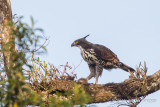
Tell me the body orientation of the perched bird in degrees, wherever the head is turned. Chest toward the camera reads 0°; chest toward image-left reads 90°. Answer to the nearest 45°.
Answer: approximately 90°
